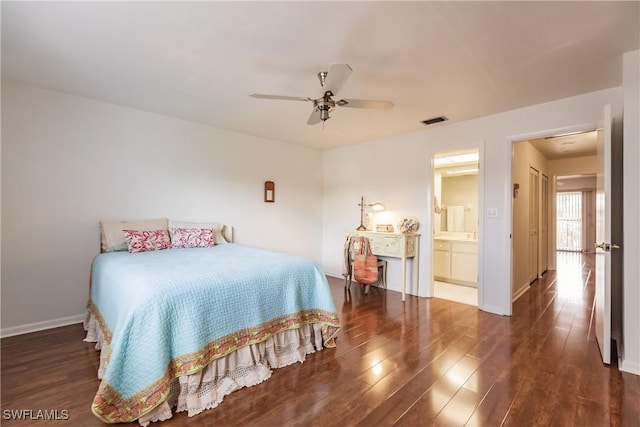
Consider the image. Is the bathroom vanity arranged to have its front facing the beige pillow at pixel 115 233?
yes

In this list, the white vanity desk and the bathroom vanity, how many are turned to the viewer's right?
0

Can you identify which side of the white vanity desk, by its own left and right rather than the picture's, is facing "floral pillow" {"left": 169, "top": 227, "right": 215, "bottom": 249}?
front

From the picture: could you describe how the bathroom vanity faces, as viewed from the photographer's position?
facing the viewer and to the left of the viewer

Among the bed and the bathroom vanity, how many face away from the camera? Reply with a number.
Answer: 0

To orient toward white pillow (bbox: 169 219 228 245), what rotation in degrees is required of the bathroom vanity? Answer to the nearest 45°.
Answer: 0° — it already faces it

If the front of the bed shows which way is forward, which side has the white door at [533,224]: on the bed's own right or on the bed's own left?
on the bed's own left

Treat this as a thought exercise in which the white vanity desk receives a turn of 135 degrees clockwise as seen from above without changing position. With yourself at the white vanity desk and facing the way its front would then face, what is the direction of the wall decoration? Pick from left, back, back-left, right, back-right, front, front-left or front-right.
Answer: left

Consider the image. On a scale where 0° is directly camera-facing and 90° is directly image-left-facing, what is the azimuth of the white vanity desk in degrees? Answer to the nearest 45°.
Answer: approximately 45°

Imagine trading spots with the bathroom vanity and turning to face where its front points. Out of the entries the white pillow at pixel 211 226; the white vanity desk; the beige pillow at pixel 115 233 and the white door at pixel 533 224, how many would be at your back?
1

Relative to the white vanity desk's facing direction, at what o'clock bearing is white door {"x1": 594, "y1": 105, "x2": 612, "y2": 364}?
The white door is roughly at 9 o'clock from the white vanity desk.

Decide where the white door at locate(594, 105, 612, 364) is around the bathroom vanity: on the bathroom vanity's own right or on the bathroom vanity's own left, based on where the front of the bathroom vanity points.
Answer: on the bathroom vanity's own left

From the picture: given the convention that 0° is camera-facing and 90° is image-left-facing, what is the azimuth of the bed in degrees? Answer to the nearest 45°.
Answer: approximately 315°
